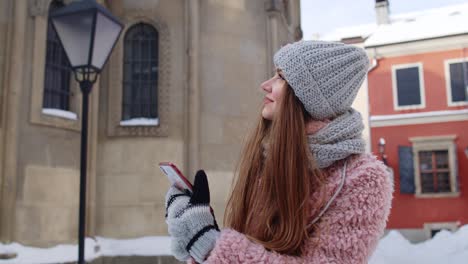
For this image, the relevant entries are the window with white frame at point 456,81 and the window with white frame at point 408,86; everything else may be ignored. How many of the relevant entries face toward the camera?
2

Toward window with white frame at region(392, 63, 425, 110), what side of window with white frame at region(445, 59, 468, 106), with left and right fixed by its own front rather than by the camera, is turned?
right

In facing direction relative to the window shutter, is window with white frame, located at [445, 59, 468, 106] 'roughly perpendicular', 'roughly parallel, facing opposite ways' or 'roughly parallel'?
roughly parallel

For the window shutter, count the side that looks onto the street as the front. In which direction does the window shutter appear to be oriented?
toward the camera

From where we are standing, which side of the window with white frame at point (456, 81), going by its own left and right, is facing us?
front

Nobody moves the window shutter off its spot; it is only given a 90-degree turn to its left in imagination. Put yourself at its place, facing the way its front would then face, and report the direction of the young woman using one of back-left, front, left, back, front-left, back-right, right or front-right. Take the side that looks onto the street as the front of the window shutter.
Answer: right

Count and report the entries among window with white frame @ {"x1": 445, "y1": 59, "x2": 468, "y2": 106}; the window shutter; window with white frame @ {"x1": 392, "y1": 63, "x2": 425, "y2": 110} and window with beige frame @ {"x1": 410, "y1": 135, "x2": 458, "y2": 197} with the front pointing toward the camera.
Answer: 4

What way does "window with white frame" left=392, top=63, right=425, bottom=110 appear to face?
toward the camera

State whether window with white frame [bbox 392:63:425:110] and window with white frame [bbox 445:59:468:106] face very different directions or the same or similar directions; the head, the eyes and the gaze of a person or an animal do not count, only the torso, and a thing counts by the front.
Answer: same or similar directions

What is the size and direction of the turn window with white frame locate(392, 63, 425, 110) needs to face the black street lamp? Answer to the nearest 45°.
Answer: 0° — it already faces it

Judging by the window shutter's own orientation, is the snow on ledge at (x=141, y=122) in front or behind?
in front

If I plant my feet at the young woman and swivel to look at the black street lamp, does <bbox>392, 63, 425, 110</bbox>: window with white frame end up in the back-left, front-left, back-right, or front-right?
front-right
